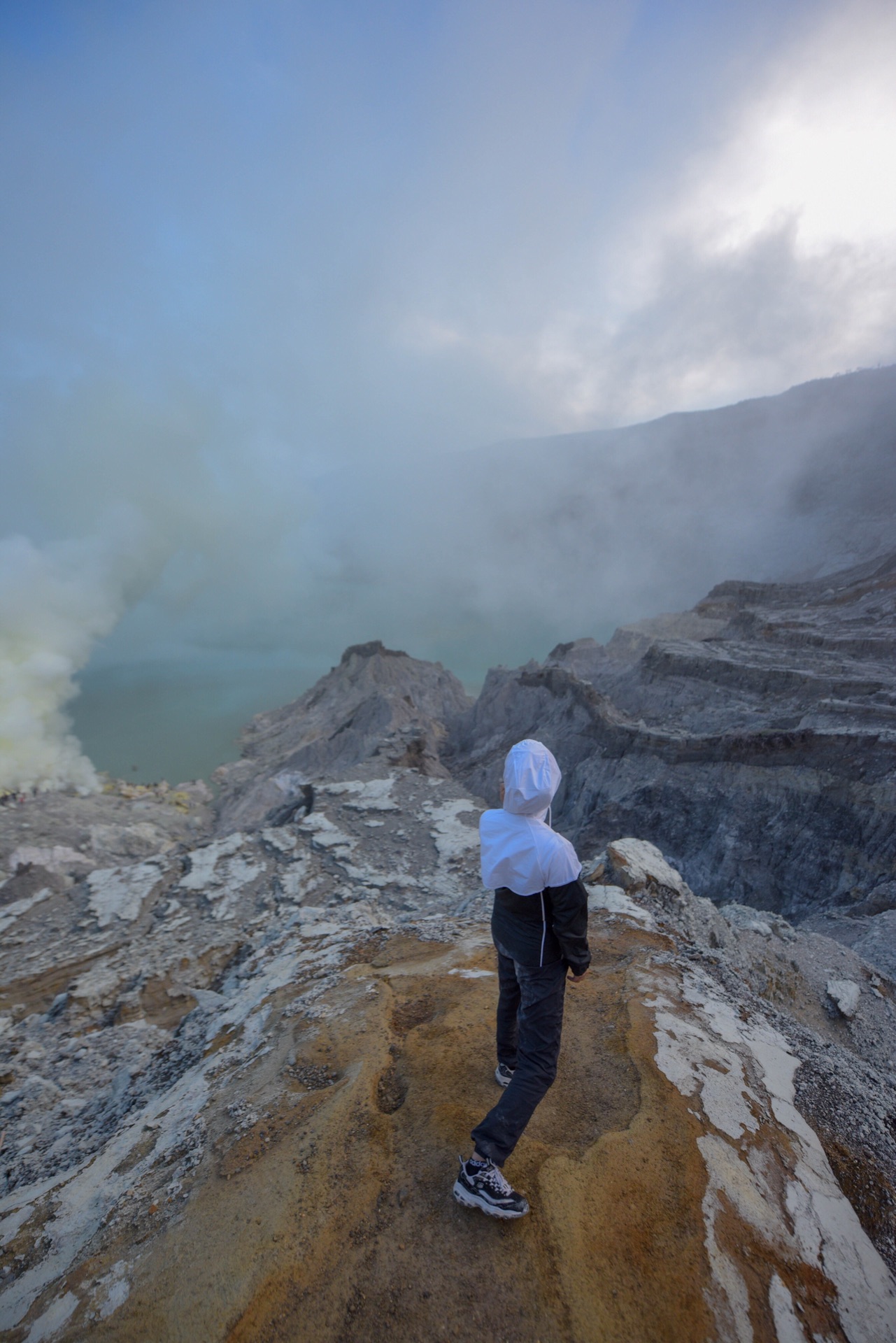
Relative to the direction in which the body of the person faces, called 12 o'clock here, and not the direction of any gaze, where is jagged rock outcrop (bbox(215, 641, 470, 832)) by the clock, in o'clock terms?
The jagged rock outcrop is roughly at 10 o'clock from the person.

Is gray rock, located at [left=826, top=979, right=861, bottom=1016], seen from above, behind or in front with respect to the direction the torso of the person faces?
in front

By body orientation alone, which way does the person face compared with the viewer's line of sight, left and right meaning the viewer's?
facing away from the viewer and to the right of the viewer
